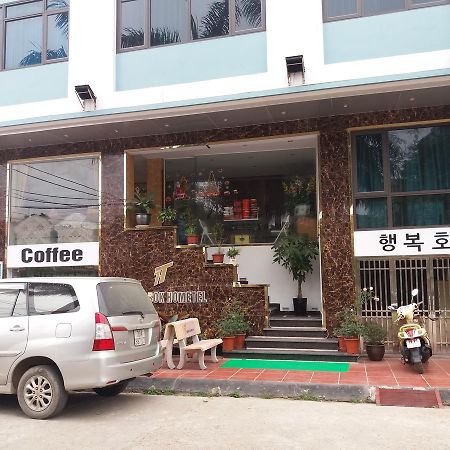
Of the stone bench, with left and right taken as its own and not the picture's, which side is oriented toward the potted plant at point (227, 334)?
left

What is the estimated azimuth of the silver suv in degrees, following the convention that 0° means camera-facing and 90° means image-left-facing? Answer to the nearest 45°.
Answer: approximately 135°

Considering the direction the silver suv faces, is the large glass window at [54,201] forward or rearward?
forward

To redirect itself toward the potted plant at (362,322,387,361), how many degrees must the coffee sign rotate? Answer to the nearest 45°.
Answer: approximately 45° to its left

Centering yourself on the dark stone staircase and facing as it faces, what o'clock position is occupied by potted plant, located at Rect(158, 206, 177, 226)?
The potted plant is roughly at 4 o'clock from the dark stone staircase.

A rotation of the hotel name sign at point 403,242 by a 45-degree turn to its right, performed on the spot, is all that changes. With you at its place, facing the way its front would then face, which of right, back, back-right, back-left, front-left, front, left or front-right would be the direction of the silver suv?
front

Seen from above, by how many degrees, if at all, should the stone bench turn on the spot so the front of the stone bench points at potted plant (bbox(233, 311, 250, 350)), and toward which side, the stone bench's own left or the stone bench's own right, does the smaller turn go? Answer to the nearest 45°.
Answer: approximately 90° to the stone bench's own left

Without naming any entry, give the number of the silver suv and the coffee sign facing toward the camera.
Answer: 1

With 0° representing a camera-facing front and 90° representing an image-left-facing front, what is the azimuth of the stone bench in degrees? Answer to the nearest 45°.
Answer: approximately 315°

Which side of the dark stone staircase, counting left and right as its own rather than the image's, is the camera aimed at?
front

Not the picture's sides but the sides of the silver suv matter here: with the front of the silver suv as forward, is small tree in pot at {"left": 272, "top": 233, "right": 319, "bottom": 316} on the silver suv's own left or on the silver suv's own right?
on the silver suv's own right
